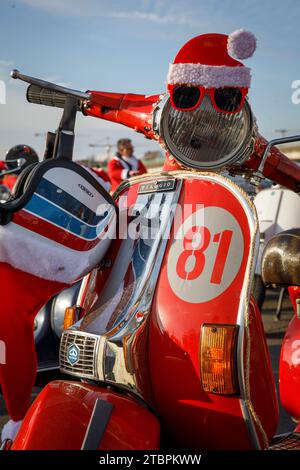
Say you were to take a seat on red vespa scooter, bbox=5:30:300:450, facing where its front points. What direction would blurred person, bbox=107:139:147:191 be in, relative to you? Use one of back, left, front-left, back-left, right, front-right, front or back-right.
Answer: back-right

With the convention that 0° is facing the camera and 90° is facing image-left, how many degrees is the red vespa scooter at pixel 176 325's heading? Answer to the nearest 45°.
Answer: approximately 45°
